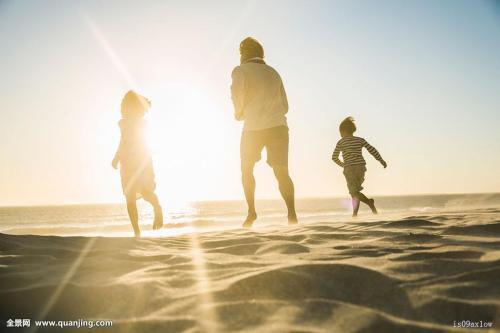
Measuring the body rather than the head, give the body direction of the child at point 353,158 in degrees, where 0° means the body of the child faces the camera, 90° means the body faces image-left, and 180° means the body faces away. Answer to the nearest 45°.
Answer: approximately 180°

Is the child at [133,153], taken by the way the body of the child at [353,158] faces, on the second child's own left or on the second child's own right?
on the second child's own left

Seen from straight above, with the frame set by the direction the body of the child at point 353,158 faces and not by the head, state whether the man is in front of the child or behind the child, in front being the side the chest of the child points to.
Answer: behind

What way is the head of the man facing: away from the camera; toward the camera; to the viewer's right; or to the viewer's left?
away from the camera

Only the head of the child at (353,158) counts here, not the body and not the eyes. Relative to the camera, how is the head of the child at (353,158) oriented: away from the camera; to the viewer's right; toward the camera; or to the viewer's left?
away from the camera
